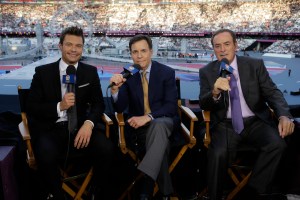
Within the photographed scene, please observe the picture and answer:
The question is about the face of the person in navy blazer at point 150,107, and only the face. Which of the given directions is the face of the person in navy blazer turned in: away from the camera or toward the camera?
toward the camera

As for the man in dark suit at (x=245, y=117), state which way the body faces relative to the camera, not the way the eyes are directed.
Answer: toward the camera

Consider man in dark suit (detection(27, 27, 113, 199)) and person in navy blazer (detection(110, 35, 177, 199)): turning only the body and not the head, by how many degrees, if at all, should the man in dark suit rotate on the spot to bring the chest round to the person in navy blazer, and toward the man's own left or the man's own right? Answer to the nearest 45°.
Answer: approximately 90° to the man's own left

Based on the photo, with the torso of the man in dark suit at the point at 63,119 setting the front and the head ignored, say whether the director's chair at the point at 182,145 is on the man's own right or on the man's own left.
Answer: on the man's own left

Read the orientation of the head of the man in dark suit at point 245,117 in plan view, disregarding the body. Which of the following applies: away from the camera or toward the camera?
toward the camera

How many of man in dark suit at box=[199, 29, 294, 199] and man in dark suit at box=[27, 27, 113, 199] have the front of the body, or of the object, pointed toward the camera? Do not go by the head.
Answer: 2

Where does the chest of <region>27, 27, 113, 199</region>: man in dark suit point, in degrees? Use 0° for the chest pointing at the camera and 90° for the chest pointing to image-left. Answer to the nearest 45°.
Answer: approximately 0°

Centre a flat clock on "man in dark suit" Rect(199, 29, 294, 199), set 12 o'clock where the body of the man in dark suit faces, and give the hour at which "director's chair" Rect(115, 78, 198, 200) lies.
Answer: The director's chair is roughly at 2 o'clock from the man in dark suit.

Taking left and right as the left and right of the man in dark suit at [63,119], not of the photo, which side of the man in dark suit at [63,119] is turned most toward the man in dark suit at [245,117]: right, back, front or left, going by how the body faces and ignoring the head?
left

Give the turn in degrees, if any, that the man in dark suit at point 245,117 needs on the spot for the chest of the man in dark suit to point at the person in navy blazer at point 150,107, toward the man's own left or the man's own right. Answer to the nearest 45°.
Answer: approximately 90° to the man's own right

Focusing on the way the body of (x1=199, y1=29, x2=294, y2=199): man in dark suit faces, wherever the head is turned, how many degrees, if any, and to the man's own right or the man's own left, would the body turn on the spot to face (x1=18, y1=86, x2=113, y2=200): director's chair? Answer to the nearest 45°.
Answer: approximately 45° to the man's own right
